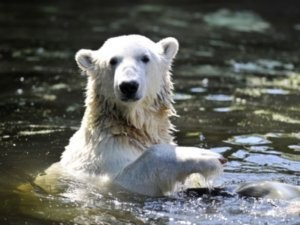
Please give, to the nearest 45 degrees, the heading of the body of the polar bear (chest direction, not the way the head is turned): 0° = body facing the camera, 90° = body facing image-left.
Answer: approximately 315°
